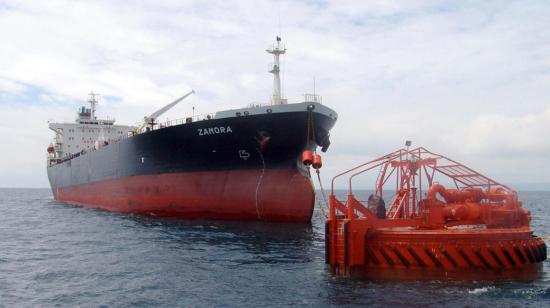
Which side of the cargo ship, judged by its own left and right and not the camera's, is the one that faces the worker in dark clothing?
front

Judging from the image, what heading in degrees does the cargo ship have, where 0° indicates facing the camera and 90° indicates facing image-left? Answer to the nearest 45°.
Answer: approximately 315°

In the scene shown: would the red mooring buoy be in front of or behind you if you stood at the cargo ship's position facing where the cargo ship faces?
in front
